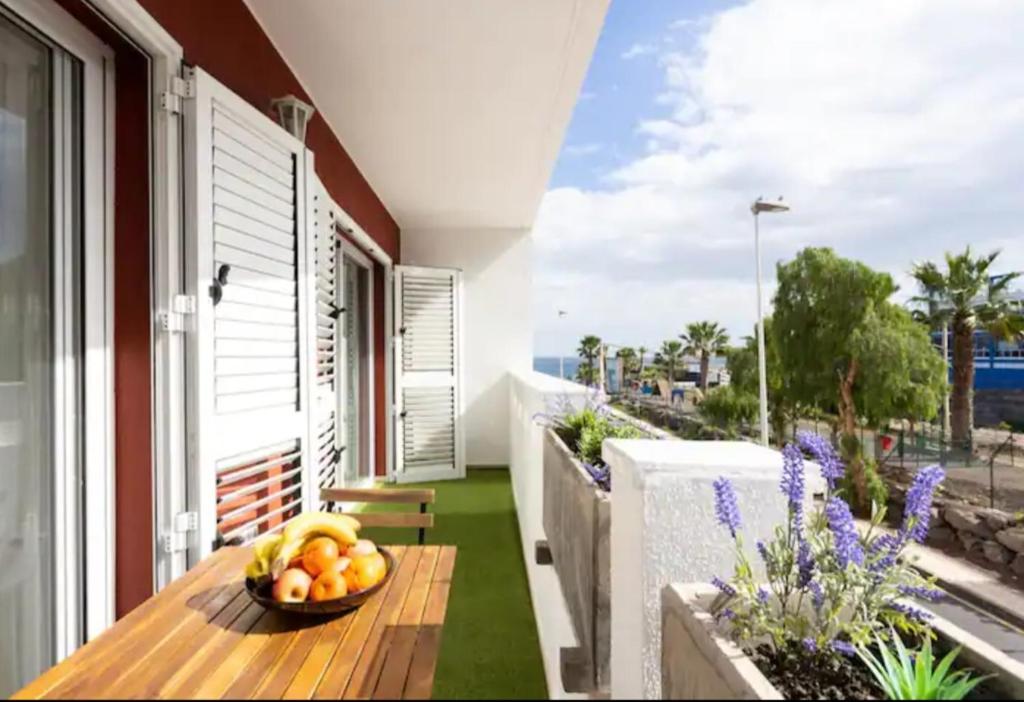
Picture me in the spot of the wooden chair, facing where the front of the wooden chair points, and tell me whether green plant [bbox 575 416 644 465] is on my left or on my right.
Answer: on my left

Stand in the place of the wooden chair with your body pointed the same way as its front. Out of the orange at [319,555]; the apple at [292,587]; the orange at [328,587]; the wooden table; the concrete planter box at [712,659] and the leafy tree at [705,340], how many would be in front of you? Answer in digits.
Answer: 5

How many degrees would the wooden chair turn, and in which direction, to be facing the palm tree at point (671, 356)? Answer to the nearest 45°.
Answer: approximately 135° to its left

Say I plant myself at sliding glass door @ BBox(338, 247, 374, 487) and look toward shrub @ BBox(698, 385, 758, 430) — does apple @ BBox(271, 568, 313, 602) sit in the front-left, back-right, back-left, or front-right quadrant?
back-right

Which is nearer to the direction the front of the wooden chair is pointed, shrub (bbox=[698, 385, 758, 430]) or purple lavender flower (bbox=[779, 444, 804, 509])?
the purple lavender flower

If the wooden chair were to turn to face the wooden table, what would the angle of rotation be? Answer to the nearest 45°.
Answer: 0° — it already faces it

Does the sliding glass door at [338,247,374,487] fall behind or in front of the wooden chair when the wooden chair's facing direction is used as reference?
behind

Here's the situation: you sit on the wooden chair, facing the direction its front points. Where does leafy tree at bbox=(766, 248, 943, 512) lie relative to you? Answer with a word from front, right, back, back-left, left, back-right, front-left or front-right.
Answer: back-left

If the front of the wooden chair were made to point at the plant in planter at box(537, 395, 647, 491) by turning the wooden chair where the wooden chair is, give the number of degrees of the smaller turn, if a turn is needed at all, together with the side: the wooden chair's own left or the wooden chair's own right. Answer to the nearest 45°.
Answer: approximately 90° to the wooden chair's own left

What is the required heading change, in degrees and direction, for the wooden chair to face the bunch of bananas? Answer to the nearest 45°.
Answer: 0° — it already faces it

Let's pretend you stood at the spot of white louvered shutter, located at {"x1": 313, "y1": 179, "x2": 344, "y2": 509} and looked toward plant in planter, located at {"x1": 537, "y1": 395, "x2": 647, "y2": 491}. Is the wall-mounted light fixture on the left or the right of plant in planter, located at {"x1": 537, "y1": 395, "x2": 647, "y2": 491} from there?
right

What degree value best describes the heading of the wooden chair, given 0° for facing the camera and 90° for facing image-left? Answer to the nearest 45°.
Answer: approximately 0°
